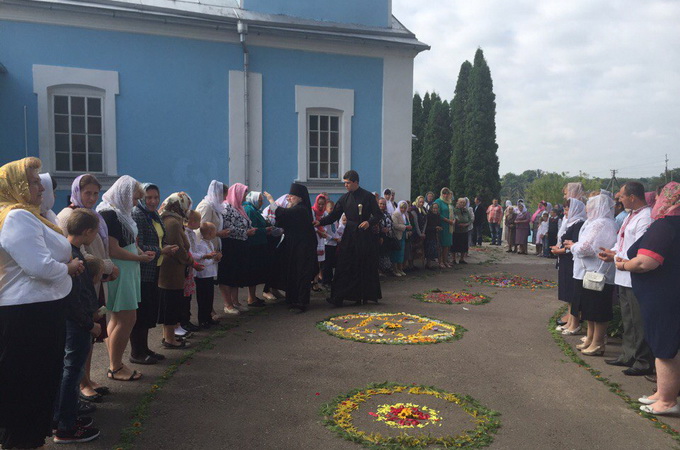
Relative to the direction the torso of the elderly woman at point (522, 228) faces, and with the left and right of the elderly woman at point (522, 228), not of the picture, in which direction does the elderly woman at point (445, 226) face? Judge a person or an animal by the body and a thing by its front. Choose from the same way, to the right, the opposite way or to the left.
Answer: to the left

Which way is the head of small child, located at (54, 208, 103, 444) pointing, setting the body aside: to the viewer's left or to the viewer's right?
to the viewer's right

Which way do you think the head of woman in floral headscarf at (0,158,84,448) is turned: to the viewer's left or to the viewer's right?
to the viewer's right

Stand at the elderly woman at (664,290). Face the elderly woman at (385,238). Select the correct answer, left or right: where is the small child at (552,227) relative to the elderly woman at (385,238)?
right

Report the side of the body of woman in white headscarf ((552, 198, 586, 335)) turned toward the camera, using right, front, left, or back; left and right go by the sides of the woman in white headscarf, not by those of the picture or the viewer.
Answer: left

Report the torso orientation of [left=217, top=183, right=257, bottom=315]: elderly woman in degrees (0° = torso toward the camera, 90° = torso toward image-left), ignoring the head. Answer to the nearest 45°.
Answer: approximately 270°

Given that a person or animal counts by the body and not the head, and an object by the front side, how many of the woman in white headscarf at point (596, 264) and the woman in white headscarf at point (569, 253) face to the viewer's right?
0

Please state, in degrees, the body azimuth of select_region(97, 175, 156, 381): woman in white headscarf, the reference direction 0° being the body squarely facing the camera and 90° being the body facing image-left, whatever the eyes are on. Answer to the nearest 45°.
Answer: approximately 270°

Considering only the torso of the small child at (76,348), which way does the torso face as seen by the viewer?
to the viewer's right

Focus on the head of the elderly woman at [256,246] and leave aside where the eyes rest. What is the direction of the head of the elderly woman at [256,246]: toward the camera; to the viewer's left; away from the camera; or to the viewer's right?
to the viewer's right

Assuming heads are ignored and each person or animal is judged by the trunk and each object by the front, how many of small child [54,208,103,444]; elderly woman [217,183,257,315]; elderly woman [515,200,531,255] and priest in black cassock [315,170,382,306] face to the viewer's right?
2

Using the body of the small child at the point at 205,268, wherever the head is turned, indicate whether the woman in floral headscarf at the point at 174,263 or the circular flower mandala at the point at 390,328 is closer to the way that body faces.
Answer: the circular flower mandala

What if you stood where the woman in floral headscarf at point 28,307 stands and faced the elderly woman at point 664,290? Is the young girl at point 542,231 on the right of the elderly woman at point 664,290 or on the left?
left

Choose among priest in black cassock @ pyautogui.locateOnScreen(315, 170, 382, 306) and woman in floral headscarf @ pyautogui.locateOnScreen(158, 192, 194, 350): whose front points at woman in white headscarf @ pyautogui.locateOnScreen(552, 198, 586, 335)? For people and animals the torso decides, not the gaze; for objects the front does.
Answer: the woman in floral headscarf

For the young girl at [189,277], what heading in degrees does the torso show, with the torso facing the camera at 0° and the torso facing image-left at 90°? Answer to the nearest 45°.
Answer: approximately 270°

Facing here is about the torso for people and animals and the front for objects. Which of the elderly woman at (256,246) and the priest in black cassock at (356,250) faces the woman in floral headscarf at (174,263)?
the priest in black cassock
